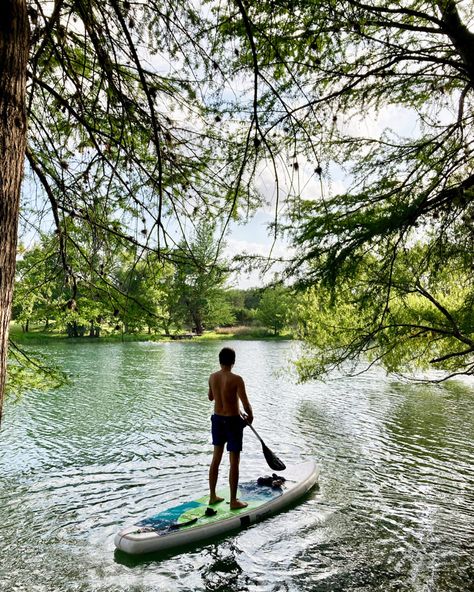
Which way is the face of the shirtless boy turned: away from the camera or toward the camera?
away from the camera

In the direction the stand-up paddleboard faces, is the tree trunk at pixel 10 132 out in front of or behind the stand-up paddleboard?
behind

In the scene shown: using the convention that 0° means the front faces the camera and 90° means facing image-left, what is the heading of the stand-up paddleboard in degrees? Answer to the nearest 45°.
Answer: approximately 225°
